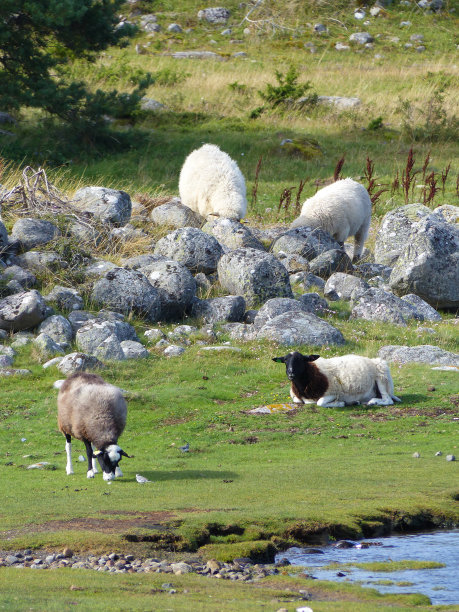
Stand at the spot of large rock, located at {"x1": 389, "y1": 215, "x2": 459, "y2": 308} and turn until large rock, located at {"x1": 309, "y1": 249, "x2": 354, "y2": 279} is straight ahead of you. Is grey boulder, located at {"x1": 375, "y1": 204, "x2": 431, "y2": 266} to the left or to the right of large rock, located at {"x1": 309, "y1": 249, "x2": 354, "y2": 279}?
right

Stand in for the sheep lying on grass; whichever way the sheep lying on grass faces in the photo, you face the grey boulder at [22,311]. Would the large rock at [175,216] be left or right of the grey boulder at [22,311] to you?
right

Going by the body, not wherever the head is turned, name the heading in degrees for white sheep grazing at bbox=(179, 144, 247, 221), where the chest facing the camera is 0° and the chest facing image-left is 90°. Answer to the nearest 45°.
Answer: approximately 315°

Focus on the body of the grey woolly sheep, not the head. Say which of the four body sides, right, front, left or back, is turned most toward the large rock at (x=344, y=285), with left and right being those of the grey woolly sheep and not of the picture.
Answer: left

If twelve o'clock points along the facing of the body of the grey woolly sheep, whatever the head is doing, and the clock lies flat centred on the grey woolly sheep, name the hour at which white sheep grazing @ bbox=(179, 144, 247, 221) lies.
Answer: The white sheep grazing is roughly at 8 o'clock from the grey woolly sheep.

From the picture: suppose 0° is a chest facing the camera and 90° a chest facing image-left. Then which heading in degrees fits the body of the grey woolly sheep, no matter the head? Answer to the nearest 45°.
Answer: approximately 315°
